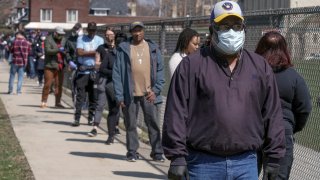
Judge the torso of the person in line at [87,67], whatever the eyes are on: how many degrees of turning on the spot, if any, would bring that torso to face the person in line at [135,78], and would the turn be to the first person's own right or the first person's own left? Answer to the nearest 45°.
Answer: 0° — they already face them

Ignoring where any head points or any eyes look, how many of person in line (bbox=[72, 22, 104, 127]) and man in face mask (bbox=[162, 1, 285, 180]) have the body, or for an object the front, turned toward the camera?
2

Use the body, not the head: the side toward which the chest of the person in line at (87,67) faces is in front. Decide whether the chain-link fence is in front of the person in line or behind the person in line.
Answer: in front

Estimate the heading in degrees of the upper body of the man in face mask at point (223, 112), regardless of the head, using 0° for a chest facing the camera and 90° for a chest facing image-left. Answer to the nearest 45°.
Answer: approximately 0°

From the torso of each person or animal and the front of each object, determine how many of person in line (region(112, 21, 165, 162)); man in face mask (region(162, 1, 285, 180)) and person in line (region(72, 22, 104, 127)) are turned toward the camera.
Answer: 3

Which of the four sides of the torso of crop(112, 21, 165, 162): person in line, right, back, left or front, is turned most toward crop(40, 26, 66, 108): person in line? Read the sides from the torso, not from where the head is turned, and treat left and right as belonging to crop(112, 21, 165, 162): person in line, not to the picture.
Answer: back

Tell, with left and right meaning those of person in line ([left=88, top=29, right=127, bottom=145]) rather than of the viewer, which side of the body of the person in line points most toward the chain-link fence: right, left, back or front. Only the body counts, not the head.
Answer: left

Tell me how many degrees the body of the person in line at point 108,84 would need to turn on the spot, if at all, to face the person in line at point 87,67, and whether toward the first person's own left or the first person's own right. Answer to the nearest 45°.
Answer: approximately 135° to the first person's own right

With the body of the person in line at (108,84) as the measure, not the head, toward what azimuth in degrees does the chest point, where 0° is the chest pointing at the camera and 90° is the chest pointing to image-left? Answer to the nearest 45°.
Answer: approximately 45°

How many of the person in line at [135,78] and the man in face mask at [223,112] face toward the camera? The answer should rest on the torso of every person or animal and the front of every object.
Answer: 2
